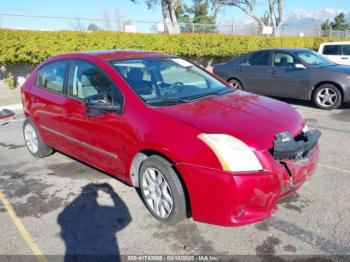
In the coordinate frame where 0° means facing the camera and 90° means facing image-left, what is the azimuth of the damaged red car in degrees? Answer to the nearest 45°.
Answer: approximately 315°

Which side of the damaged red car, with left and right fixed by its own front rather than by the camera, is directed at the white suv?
left

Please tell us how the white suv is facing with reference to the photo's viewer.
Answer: facing to the right of the viewer

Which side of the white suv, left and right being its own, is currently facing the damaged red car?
right
